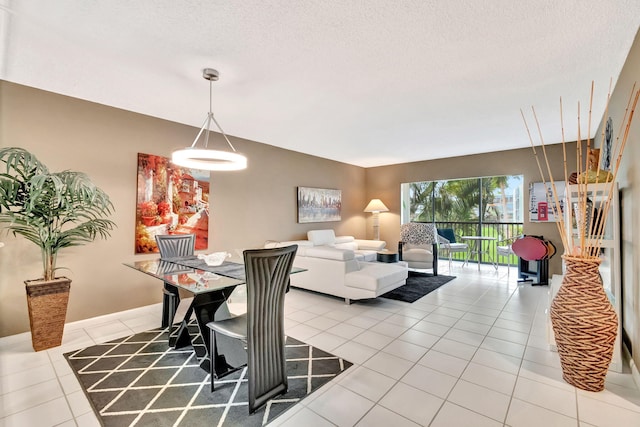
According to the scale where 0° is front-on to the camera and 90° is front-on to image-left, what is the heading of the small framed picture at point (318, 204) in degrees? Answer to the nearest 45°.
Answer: approximately 315°

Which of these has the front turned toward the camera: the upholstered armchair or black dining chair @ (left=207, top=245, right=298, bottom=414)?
the upholstered armchair

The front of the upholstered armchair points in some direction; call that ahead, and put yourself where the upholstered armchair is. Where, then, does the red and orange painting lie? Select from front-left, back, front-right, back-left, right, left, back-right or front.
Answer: front-right

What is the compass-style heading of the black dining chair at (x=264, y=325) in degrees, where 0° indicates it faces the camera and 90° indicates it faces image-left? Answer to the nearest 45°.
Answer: approximately 135°

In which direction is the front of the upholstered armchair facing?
toward the camera

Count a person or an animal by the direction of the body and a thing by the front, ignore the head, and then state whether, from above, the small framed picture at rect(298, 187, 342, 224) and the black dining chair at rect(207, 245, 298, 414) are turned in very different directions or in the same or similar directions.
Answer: very different directions

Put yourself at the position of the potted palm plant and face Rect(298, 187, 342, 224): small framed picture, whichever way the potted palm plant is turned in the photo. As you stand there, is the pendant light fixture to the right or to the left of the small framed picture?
right

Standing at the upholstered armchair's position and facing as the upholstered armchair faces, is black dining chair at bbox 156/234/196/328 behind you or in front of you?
in front

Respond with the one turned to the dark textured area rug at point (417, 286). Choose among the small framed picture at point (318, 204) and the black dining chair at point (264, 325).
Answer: the small framed picture

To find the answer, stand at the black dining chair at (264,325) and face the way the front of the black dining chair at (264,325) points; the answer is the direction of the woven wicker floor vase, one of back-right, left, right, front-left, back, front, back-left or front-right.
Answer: back-right

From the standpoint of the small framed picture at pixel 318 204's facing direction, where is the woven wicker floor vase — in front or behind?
in front

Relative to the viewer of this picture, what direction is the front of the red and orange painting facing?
facing the viewer and to the right of the viewer

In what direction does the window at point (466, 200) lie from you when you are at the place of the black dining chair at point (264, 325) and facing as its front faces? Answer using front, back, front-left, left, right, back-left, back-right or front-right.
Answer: right

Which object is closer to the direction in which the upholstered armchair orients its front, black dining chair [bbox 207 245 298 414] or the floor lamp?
the black dining chair

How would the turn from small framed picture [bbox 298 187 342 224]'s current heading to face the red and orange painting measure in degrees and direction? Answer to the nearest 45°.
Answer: approximately 90° to its right

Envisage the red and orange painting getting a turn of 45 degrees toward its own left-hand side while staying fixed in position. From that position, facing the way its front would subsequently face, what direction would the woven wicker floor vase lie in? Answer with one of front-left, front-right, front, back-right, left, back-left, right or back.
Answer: front-right
